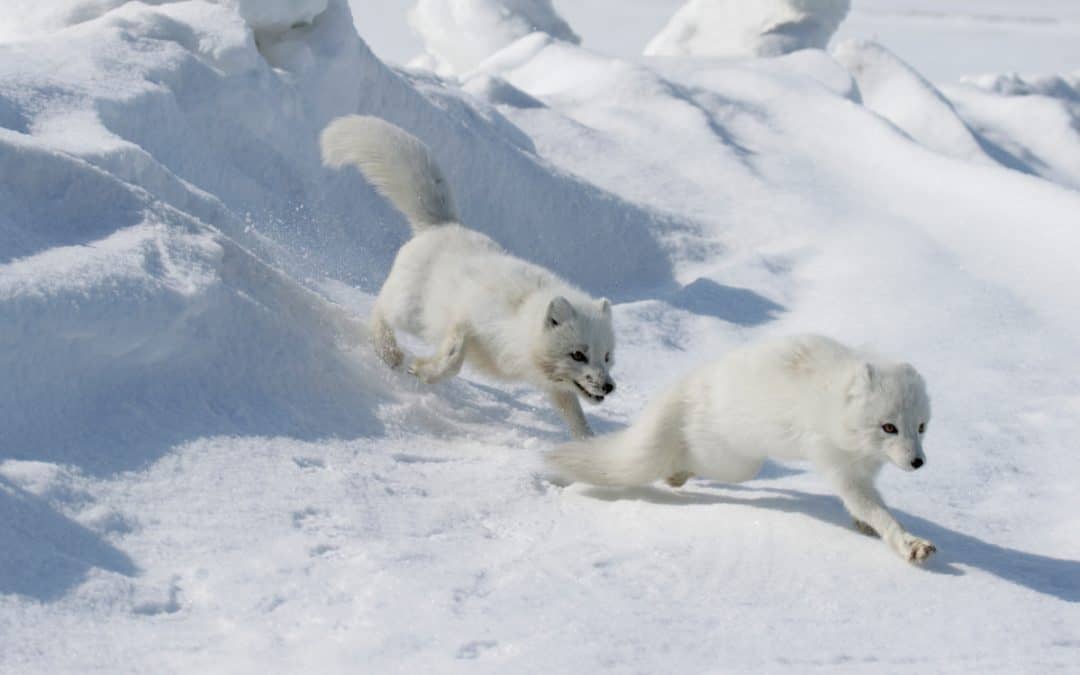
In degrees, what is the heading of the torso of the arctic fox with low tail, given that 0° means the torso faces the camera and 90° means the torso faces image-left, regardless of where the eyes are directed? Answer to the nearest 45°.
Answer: approximately 315°

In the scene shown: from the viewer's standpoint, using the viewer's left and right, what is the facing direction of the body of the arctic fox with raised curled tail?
facing the viewer and to the right of the viewer

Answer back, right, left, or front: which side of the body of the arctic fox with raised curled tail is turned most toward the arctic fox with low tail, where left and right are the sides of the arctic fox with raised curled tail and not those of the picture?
front

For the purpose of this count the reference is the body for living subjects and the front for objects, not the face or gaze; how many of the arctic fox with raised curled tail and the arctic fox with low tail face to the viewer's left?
0

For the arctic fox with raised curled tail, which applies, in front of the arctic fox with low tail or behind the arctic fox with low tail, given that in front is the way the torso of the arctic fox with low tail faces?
behind
